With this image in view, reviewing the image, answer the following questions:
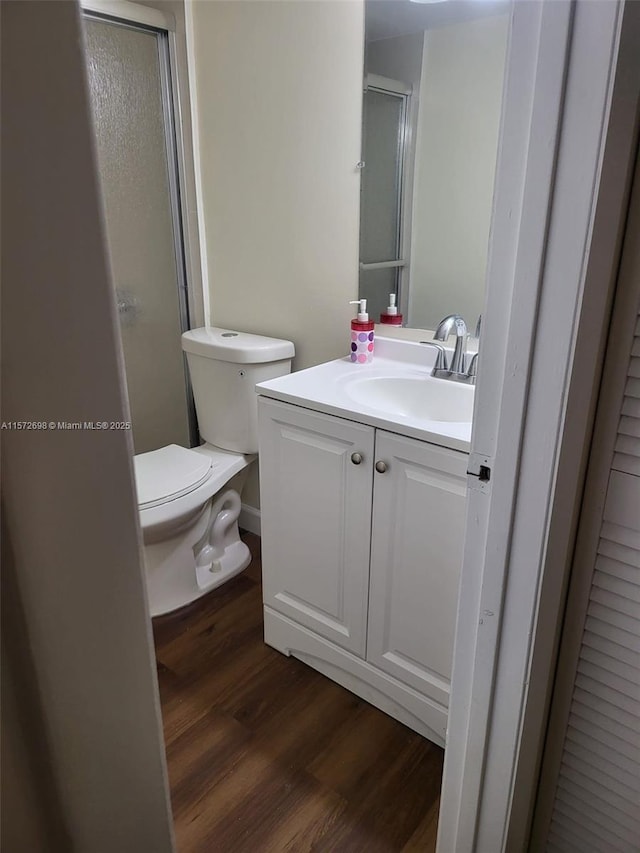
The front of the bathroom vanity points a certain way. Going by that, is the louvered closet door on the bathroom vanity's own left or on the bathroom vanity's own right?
on the bathroom vanity's own left

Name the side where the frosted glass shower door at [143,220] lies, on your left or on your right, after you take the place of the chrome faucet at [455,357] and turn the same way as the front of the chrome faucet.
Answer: on your right

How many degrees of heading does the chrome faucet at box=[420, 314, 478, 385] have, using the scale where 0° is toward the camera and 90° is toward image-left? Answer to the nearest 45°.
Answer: approximately 45°

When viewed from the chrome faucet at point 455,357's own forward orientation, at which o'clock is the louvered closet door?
The louvered closet door is roughly at 10 o'clock from the chrome faucet.

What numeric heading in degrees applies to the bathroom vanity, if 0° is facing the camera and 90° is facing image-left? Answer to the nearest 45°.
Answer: approximately 45°
